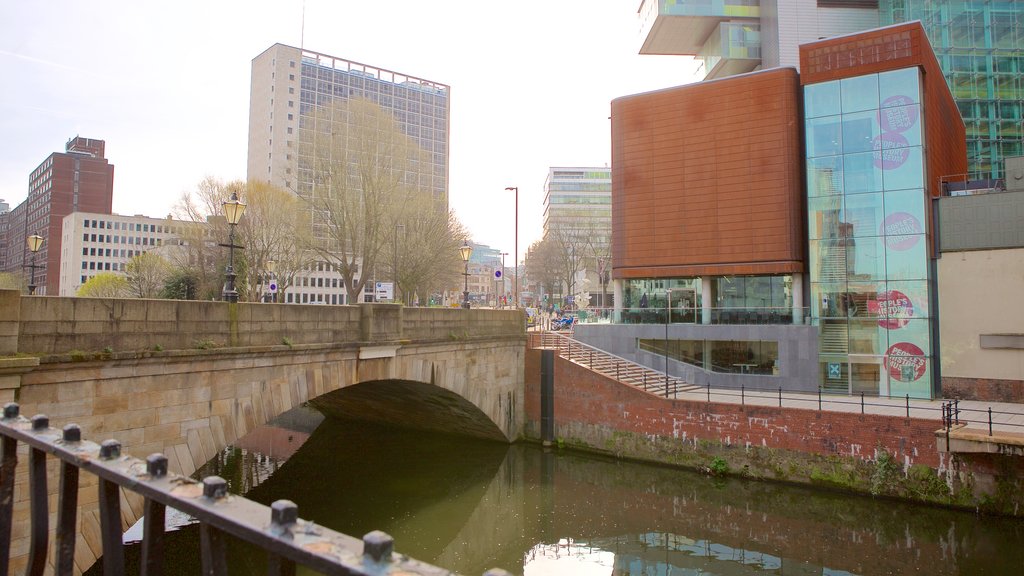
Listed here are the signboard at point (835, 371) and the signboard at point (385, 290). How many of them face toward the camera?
2

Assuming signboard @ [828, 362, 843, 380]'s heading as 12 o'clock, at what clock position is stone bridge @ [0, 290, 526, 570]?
The stone bridge is roughly at 1 o'clock from the signboard.

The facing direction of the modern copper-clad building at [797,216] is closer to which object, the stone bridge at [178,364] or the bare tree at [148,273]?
the stone bridge

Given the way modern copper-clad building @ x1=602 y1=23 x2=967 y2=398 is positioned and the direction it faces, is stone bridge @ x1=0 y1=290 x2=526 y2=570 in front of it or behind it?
in front

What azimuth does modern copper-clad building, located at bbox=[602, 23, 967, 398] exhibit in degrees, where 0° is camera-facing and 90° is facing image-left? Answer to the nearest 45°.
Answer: approximately 0°

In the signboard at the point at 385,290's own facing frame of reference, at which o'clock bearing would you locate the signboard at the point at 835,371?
the signboard at the point at 835,371 is roughly at 10 o'clock from the signboard at the point at 385,290.

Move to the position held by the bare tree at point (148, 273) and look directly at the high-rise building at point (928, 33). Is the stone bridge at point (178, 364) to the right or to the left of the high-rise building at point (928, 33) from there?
right

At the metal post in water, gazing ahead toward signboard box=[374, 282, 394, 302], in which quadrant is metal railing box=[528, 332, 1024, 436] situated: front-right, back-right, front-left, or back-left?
back-right

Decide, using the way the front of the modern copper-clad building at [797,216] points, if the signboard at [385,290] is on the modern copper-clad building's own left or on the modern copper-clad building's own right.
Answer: on the modern copper-clad building's own right

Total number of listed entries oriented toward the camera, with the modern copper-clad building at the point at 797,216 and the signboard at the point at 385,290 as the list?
2

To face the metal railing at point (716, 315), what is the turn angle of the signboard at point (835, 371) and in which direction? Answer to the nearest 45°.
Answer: approximately 90° to its right

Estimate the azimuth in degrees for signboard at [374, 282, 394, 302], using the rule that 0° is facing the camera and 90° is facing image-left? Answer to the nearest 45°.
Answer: approximately 0°

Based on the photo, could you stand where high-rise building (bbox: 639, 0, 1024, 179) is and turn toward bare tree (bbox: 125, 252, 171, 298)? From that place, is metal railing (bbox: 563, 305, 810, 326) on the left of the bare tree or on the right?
left
